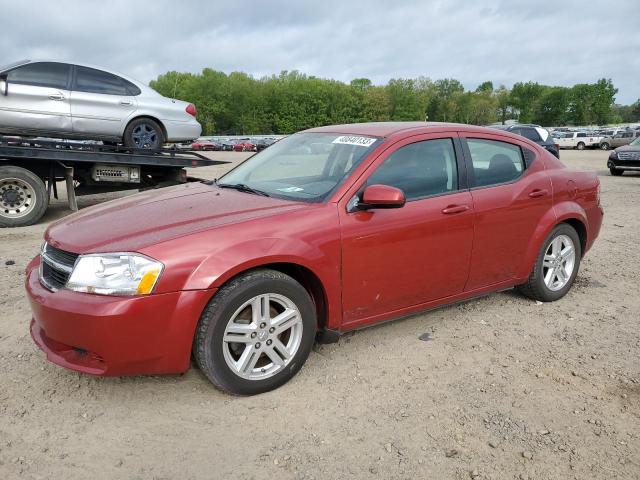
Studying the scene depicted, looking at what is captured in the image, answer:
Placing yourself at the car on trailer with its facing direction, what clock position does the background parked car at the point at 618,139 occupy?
The background parked car is roughly at 5 o'clock from the car on trailer.

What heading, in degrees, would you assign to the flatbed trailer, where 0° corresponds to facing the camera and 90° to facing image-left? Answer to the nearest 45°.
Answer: approximately 90°

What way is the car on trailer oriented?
to the viewer's left

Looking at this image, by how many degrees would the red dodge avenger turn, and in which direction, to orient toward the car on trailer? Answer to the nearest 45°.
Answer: approximately 90° to its right

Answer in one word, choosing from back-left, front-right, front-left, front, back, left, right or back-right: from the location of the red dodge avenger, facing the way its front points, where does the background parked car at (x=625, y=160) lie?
back

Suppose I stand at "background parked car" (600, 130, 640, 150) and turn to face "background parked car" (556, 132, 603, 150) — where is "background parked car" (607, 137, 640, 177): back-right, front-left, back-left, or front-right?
front-left

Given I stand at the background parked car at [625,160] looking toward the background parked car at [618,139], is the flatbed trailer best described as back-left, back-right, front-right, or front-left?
back-left

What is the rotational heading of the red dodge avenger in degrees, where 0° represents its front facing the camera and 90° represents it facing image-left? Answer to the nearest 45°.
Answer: approximately 45°

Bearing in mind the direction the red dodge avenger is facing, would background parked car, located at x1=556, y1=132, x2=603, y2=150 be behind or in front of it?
behind
